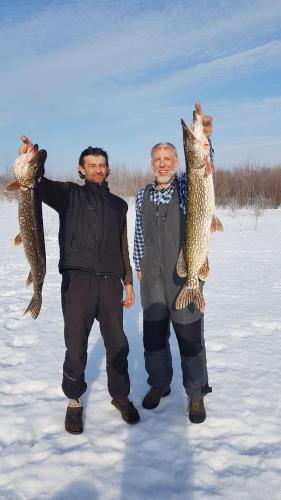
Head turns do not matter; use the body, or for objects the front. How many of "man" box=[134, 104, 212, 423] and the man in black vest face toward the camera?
2

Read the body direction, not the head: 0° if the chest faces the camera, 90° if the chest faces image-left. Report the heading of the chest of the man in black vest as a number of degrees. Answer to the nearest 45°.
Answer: approximately 0°

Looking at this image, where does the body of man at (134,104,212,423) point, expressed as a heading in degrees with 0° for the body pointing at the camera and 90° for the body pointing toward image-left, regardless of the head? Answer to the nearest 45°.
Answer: approximately 0°
